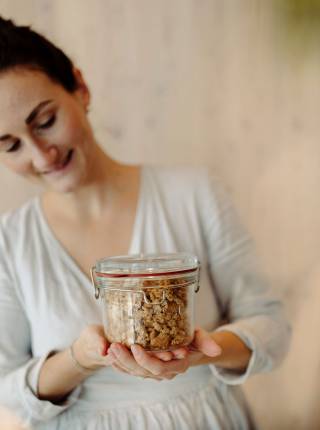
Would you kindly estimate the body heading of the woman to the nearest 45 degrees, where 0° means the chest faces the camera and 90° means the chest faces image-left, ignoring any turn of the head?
approximately 0°
